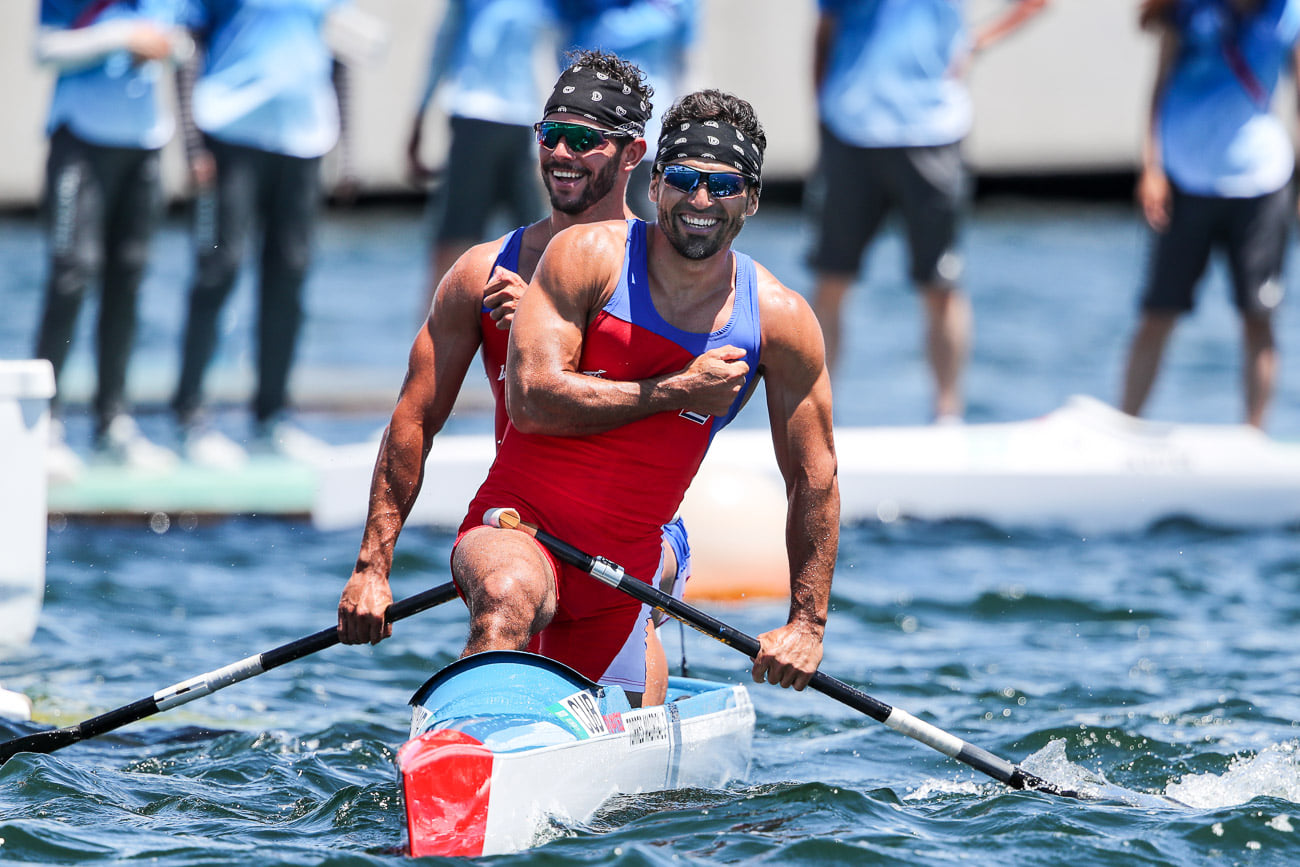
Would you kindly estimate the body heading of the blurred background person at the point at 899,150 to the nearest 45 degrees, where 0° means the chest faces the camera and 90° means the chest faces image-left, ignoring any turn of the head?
approximately 0°

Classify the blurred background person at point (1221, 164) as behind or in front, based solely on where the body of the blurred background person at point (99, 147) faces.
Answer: in front

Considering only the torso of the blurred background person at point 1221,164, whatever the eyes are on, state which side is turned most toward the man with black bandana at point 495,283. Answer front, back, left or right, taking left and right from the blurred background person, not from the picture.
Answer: front

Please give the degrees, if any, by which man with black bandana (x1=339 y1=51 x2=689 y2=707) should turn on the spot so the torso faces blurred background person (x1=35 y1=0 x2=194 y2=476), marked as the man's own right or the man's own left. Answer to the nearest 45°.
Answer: approximately 135° to the man's own right

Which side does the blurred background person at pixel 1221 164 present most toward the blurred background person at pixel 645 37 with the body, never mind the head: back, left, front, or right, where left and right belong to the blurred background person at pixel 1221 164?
right

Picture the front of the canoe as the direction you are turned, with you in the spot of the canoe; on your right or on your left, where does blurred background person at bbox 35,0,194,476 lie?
on your right

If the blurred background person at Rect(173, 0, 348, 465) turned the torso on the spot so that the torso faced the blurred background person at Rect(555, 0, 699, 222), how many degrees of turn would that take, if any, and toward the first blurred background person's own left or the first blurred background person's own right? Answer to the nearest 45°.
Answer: approximately 45° to the first blurred background person's own left

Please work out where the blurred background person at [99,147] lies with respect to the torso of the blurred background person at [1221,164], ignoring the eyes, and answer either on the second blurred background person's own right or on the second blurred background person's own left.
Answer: on the second blurred background person's own right

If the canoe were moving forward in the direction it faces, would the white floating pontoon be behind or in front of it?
behind

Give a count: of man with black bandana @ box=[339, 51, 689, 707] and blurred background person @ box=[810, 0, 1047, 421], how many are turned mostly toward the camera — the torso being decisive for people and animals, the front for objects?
2

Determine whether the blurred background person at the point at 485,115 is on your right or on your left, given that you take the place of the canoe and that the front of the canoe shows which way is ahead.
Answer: on your right

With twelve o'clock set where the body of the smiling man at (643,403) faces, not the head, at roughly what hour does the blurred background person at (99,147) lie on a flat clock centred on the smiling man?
The blurred background person is roughly at 5 o'clock from the smiling man.

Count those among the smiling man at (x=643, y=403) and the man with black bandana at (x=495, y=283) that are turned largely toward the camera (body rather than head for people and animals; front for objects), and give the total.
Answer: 2
